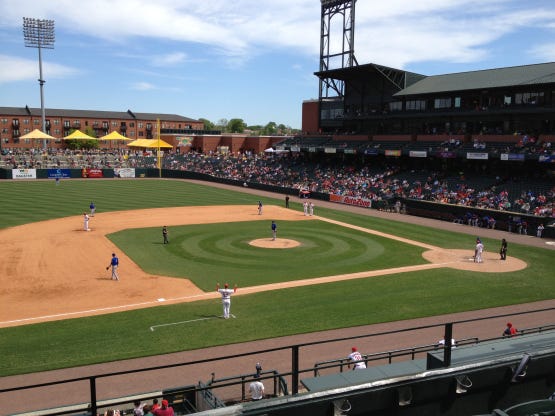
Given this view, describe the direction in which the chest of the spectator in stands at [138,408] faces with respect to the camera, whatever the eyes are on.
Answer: away from the camera
